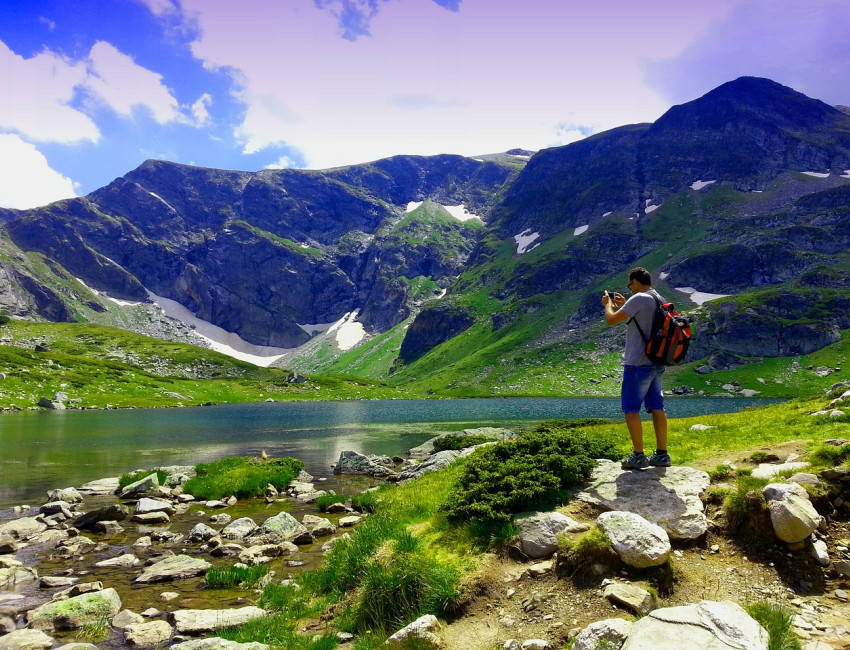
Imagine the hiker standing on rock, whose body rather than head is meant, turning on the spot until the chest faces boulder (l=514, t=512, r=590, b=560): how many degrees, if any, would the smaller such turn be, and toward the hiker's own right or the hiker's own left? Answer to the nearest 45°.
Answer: approximately 45° to the hiker's own left

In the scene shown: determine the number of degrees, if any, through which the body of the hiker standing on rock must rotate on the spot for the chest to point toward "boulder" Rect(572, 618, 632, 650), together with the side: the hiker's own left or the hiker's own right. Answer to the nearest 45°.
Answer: approximately 90° to the hiker's own left

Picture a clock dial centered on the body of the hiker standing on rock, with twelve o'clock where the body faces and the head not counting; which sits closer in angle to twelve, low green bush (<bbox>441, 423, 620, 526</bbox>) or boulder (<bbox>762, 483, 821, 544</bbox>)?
the low green bush

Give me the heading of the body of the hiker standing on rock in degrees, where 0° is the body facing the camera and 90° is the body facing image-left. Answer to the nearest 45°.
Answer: approximately 90°

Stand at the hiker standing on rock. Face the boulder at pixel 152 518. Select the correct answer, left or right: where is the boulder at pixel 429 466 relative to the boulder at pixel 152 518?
right
